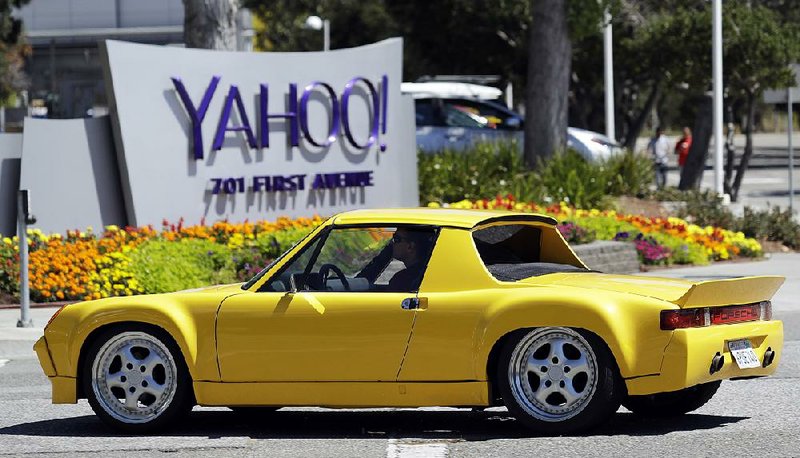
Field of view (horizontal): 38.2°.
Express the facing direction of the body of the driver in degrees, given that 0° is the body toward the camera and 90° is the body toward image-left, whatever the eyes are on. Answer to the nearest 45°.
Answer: approximately 90°

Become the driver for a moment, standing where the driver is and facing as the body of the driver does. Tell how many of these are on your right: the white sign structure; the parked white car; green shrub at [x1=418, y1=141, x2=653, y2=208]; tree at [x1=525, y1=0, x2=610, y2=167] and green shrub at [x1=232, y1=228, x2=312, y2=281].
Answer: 5

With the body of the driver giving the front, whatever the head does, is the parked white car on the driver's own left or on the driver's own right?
on the driver's own right

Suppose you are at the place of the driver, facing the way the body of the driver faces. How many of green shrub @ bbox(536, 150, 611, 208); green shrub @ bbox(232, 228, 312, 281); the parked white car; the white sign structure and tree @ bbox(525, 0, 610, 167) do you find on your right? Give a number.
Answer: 5

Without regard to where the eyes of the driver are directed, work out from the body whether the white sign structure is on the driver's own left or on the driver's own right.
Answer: on the driver's own right

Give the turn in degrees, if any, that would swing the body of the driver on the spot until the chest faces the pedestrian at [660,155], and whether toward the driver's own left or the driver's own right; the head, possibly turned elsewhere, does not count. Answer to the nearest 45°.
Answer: approximately 90° to the driver's own right

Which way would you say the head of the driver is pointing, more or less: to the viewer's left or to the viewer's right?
to the viewer's left

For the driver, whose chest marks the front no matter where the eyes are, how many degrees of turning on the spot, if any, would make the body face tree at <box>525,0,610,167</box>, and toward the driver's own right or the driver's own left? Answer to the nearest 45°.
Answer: approximately 90° to the driver's own right

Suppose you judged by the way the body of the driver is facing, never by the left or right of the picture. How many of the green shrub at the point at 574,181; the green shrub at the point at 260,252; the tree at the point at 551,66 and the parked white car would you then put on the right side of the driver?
4

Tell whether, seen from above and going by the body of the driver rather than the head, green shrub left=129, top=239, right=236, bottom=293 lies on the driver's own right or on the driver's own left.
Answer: on the driver's own right

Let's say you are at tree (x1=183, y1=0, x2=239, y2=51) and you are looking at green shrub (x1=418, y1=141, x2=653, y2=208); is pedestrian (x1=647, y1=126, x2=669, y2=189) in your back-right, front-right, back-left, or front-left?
front-left

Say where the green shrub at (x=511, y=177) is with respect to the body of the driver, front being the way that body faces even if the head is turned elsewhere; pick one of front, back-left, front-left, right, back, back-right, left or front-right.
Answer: right

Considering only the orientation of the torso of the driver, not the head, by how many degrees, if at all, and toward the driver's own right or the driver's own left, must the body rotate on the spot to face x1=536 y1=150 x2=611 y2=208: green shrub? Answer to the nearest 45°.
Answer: approximately 90° to the driver's own right

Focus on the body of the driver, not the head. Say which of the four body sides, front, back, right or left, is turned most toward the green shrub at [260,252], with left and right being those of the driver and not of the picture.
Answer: right
